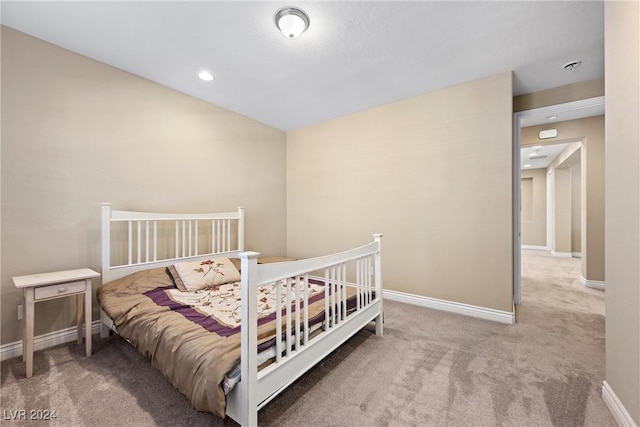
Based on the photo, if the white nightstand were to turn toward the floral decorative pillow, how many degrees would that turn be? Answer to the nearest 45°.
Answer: approximately 45° to its left

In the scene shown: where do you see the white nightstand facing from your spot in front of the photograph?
facing the viewer and to the right of the viewer

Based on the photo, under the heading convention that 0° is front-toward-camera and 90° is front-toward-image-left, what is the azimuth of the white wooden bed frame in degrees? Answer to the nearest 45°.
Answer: approximately 315°
